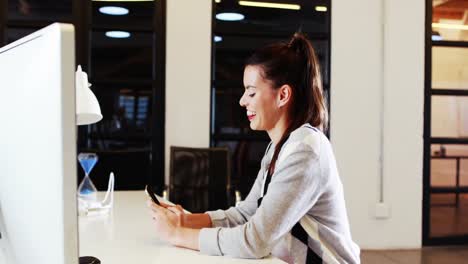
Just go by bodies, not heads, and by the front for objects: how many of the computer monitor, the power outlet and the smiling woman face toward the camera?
1

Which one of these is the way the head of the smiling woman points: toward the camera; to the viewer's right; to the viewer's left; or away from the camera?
to the viewer's left

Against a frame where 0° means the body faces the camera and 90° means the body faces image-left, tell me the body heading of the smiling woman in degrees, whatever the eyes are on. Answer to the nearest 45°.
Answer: approximately 90°

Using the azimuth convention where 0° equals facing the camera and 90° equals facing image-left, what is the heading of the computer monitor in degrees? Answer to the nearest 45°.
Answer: approximately 225°

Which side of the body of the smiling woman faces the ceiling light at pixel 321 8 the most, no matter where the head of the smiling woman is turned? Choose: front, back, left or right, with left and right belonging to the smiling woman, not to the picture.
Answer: right

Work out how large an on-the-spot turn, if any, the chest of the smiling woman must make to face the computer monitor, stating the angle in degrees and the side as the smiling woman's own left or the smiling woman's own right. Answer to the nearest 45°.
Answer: approximately 45° to the smiling woman's own left

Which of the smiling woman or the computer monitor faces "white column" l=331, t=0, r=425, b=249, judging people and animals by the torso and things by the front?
the computer monitor

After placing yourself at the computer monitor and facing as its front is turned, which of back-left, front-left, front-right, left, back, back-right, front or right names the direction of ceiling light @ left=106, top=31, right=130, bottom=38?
front-left

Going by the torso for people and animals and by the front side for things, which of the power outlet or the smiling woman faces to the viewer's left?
the smiling woman

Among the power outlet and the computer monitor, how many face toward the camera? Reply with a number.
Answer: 1

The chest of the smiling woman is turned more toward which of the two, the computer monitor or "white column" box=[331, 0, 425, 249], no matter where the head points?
the computer monitor

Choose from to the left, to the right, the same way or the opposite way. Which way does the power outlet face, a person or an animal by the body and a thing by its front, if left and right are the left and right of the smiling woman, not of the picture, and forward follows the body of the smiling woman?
to the left

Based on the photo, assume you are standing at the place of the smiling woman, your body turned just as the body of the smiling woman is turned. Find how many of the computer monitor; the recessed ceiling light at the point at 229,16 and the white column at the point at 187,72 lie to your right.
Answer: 2

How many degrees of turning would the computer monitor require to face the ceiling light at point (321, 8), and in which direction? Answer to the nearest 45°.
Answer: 0° — it already faces it

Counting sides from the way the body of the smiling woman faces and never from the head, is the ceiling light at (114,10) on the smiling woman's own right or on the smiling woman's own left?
on the smiling woman's own right
